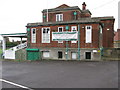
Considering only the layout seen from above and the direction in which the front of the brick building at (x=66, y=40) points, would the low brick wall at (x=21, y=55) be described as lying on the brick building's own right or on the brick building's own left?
on the brick building's own right

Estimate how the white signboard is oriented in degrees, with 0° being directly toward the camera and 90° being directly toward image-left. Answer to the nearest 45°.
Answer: approximately 0°

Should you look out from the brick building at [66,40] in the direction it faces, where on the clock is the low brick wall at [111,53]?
The low brick wall is roughly at 8 o'clock from the brick building.

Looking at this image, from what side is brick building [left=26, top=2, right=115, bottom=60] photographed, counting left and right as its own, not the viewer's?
front

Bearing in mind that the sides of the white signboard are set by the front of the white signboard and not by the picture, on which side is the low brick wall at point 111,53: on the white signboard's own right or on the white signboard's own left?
on the white signboard's own left

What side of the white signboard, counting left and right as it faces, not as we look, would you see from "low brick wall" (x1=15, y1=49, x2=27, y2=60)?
right
